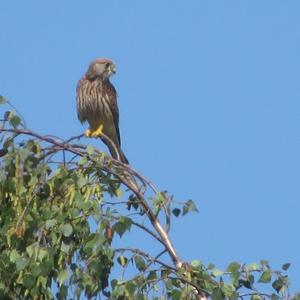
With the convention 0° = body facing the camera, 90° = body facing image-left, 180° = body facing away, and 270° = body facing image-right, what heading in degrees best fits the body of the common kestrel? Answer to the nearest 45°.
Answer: approximately 45°
